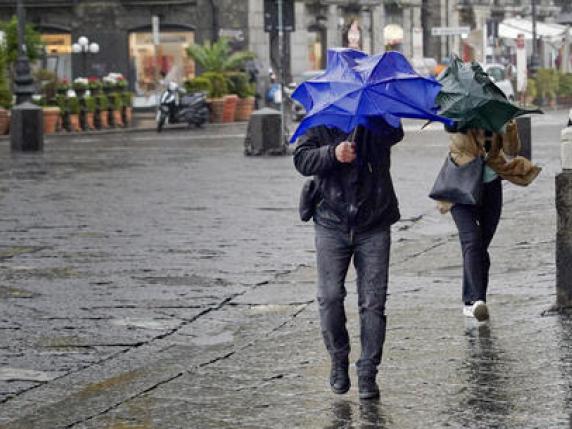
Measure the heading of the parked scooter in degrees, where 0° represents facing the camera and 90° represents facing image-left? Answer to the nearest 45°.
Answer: approximately 45°

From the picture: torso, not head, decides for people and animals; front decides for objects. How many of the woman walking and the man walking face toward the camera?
2

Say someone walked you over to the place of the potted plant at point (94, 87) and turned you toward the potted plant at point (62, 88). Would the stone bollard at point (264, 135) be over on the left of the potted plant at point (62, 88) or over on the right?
left

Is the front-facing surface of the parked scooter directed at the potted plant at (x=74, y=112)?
yes

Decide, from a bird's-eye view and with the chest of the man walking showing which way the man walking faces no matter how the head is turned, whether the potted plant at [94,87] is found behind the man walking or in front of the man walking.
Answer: behind

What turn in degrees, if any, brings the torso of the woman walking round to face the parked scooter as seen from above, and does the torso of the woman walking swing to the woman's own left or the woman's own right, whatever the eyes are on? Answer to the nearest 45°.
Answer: approximately 180°

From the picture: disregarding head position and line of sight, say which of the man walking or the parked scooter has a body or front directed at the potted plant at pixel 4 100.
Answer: the parked scooter

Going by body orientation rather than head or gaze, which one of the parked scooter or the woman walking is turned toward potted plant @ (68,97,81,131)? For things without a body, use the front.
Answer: the parked scooter

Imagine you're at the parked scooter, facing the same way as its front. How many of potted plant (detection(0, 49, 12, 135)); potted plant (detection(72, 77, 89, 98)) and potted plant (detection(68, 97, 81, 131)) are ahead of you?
3

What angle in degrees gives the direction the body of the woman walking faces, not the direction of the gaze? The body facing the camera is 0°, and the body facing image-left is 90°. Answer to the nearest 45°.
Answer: approximately 0°

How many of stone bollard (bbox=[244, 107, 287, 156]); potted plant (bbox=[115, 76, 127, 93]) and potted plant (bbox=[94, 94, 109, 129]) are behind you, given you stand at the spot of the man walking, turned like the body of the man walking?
3

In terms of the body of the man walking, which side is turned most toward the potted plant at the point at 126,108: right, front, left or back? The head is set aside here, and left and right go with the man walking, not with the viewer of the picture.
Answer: back

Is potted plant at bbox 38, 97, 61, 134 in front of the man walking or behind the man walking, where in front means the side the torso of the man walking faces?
behind

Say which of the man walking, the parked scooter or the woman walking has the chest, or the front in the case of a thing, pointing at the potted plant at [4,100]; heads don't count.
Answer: the parked scooter

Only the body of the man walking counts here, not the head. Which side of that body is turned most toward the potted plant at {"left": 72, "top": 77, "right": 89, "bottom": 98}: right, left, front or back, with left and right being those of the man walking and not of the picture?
back

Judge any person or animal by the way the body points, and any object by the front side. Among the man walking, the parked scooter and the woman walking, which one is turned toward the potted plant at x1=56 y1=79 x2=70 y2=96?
the parked scooter
